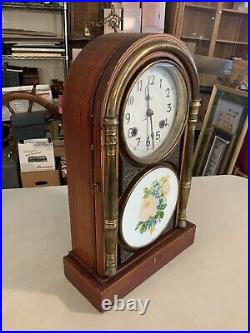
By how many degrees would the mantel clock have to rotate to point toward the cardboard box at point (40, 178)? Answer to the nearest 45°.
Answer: approximately 180°

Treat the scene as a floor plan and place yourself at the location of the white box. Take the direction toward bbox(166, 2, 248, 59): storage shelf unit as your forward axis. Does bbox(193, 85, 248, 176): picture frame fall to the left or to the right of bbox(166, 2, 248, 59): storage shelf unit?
right

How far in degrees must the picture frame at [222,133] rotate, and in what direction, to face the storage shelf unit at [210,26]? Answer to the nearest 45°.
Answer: approximately 180°

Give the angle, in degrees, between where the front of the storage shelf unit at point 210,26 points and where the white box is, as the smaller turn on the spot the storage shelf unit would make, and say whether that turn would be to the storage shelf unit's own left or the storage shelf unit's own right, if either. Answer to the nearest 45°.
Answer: approximately 45° to the storage shelf unit's own right

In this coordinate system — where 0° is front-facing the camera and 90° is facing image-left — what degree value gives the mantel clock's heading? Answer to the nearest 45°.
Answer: approximately 315°

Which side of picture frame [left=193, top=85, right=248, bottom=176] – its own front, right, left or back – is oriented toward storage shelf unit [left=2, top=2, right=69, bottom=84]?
right

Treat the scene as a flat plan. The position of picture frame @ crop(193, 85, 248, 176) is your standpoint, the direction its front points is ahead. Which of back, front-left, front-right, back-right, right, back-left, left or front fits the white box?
right
